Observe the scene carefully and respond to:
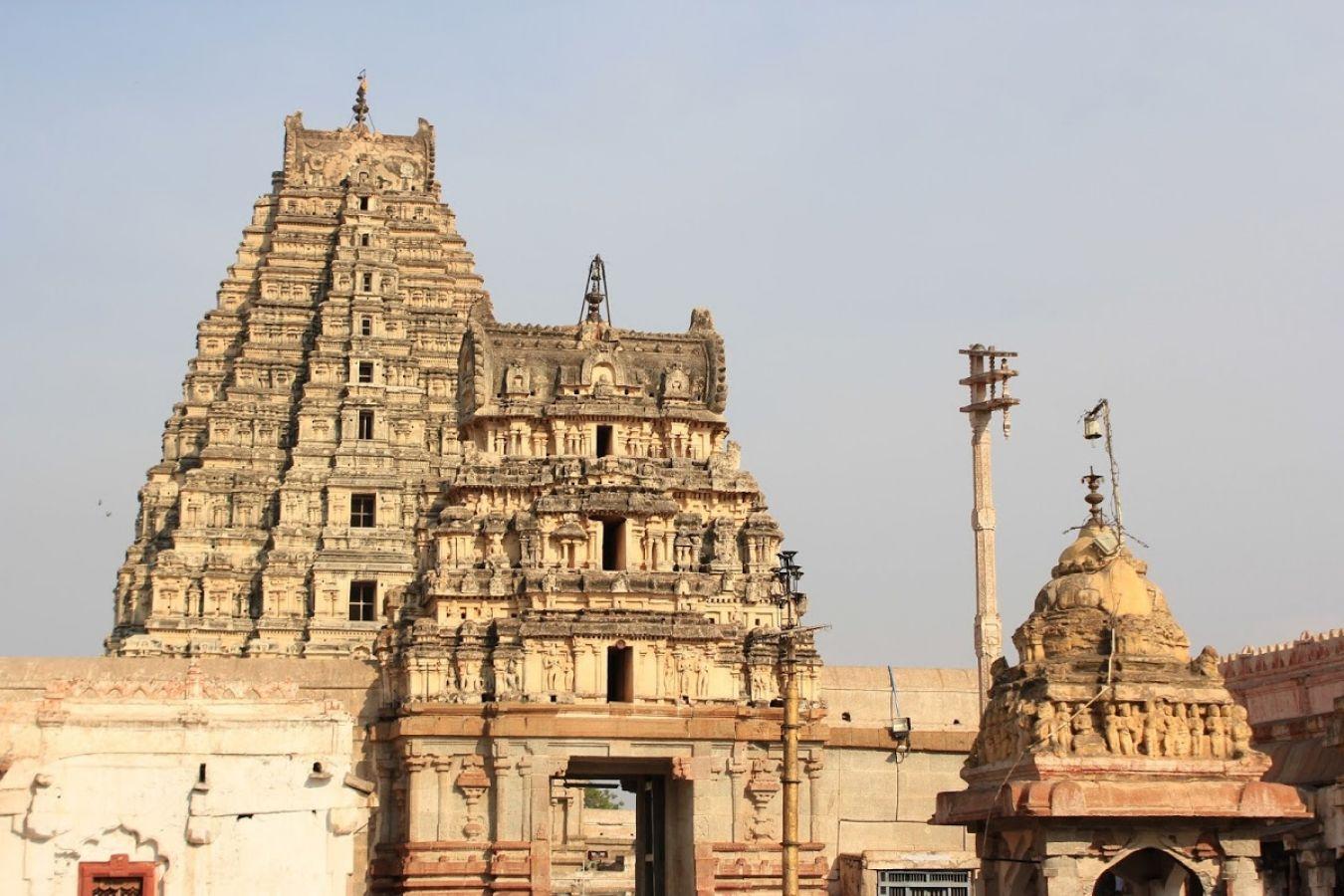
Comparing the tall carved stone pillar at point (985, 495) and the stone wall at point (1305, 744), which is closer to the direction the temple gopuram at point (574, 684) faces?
the stone wall

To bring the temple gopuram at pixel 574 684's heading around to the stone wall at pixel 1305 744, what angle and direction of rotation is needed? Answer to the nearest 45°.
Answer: approximately 45° to its left

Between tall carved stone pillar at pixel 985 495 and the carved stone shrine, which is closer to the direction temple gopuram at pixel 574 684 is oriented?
the carved stone shrine

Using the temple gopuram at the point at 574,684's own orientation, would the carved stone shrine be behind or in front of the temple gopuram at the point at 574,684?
in front

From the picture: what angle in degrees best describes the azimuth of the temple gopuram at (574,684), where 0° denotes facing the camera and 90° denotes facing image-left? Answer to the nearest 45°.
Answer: approximately 0°

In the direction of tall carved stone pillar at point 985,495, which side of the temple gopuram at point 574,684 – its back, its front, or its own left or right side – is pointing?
left
